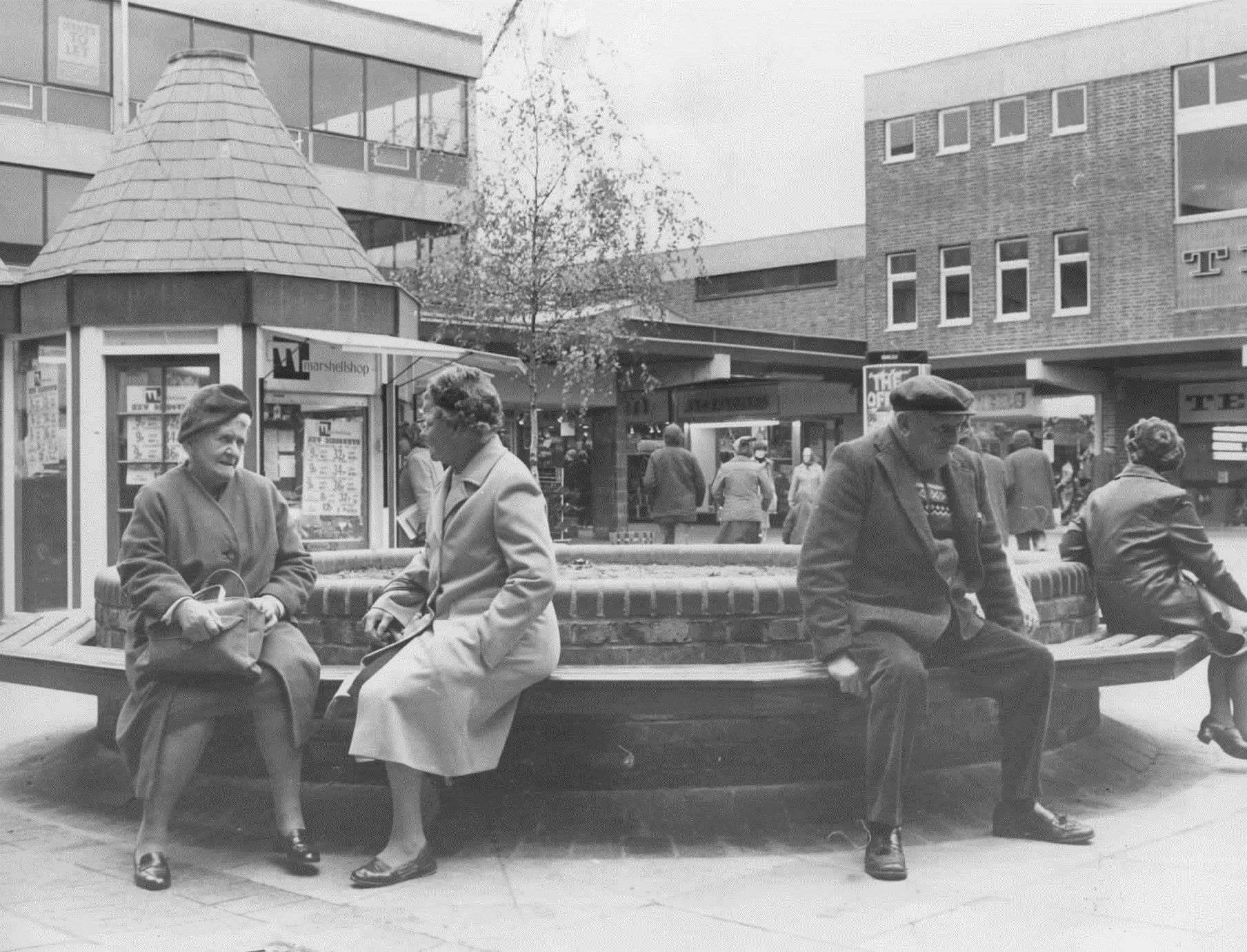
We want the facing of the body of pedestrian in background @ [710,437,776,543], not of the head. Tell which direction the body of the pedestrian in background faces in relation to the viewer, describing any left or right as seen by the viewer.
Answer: facing away from the viewer

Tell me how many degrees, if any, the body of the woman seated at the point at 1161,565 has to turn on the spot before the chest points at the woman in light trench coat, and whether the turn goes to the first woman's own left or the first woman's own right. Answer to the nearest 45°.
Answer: approximately 180°

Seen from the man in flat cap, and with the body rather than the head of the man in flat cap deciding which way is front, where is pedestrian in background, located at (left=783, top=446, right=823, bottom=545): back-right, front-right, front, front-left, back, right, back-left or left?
back-left

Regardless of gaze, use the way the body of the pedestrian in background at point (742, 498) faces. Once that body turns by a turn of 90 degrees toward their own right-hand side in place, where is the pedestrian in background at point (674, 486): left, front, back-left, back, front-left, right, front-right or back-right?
back

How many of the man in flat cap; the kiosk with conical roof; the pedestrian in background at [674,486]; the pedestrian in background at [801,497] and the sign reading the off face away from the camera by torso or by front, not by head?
1

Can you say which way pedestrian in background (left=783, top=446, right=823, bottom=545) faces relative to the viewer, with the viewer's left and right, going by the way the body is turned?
facing the viewer

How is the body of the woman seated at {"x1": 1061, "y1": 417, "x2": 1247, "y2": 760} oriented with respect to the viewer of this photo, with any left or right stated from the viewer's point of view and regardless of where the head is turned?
facing away from the viewer and to the right of the viewer

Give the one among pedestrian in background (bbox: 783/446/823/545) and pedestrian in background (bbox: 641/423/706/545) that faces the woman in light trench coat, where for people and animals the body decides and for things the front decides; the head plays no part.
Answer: pedestrian in background (bbox: 783/446/823/545)

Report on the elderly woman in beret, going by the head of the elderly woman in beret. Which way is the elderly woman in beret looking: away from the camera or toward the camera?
toward the camera

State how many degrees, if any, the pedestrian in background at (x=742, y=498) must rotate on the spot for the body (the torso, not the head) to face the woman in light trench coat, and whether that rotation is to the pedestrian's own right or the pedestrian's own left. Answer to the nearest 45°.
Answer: approximately 180°

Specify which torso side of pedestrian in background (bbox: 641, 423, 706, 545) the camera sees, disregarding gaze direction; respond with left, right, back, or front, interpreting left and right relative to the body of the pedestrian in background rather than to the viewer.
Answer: back

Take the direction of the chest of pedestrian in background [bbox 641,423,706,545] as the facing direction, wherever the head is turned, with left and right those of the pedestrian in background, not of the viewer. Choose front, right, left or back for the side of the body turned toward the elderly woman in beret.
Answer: back

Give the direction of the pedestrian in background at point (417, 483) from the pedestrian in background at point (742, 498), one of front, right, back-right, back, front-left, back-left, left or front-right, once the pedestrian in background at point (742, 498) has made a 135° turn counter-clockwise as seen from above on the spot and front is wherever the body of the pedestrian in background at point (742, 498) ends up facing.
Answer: front

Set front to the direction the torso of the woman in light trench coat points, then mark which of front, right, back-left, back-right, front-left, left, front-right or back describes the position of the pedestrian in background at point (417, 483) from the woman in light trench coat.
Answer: back-right

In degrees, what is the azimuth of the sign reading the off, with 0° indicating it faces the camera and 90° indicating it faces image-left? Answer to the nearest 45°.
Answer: approximately 0°

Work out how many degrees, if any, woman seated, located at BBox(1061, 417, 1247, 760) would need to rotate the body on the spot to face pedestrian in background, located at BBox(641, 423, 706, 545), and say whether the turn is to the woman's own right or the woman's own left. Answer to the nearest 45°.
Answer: approximately 90° to the woman's own left

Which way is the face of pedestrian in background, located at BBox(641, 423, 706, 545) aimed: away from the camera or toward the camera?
away from the camera

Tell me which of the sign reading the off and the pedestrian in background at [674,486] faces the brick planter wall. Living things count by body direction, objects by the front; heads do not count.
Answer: the sign reading the off

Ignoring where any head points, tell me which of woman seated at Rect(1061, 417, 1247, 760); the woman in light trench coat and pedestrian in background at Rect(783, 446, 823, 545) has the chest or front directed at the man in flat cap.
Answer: the pedestrian in background
